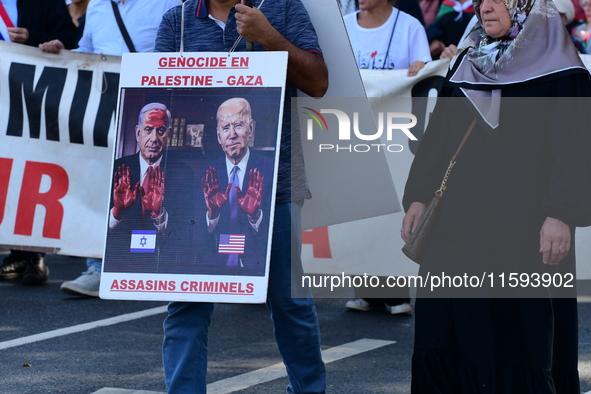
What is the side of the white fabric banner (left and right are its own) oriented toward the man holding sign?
front

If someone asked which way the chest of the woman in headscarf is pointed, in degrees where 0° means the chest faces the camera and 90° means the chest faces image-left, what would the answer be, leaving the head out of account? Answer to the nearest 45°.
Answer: approximately 45°

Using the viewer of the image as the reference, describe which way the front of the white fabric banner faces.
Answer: facing the viewer
